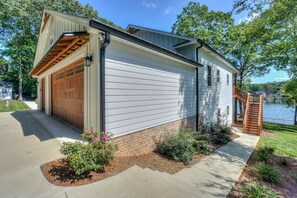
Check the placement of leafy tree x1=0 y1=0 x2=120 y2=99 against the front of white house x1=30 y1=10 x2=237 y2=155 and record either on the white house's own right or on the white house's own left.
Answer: on the white house's own right

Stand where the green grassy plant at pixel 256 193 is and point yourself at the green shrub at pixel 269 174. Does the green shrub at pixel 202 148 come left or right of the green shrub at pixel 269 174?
left

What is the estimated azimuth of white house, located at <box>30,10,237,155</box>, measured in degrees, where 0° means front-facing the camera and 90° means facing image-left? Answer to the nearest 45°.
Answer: approximately 45°

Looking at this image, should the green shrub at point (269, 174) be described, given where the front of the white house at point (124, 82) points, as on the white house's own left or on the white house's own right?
on the white house's own left

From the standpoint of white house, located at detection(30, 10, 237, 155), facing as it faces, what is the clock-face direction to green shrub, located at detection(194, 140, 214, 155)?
The green shrub is roughly at 7 o'clock from the white house.

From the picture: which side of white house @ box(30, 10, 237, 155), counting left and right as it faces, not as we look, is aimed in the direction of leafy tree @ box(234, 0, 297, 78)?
back
